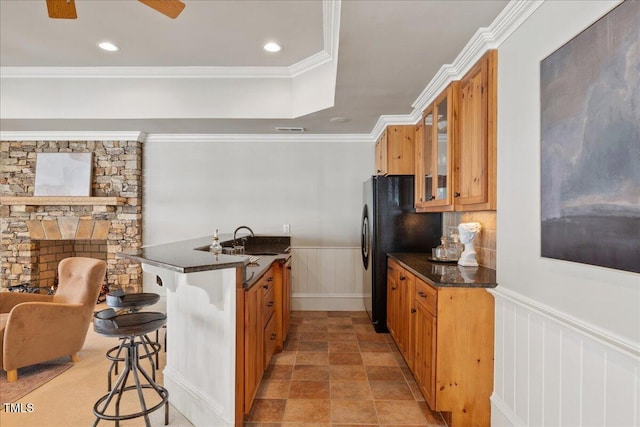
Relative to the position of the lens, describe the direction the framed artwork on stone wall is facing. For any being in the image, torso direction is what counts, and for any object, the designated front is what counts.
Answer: facing the viewer

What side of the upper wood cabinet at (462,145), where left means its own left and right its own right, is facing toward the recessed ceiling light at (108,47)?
front

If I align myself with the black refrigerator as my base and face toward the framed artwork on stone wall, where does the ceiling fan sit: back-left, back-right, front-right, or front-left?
front-left

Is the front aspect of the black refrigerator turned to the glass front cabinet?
no

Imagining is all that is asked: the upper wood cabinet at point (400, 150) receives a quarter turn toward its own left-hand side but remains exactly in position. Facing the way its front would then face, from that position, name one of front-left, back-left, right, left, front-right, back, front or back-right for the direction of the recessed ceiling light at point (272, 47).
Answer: front-right

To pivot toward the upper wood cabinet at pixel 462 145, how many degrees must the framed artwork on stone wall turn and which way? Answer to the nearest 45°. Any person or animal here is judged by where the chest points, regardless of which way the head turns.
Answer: approximately 45° to its left

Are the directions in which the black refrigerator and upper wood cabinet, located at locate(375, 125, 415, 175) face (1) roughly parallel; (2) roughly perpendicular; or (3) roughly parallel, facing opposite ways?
roughly parallel

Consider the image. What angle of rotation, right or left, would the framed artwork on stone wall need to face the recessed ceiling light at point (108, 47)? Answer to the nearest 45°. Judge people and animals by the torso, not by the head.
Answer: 0° — it already faces it

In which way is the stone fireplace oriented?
toward the camera

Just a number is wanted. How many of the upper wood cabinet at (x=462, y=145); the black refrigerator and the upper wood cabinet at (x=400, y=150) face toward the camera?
0

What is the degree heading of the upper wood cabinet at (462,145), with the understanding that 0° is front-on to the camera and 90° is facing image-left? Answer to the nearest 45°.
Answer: approximately 90°

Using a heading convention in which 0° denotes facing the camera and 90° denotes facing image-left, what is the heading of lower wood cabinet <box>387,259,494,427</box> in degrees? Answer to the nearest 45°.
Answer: approximately 90°

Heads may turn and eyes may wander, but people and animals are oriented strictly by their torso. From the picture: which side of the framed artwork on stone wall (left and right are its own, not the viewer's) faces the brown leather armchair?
front

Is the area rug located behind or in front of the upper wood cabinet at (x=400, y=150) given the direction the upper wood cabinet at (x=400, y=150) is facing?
in front
